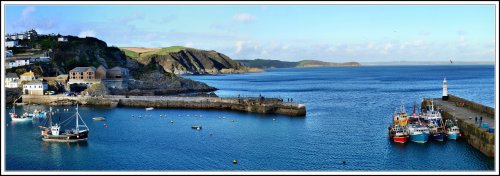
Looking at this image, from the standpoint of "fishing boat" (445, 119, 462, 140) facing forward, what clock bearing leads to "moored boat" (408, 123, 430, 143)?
The moored boat is roughly at 2 o'clock from the fishing boat.

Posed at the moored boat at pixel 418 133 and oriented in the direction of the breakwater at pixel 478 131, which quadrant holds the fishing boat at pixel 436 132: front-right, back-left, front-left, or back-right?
front-left

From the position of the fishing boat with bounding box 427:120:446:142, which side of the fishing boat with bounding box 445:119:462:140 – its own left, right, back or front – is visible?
right

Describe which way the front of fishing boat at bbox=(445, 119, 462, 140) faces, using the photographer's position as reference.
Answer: facing the viewer
